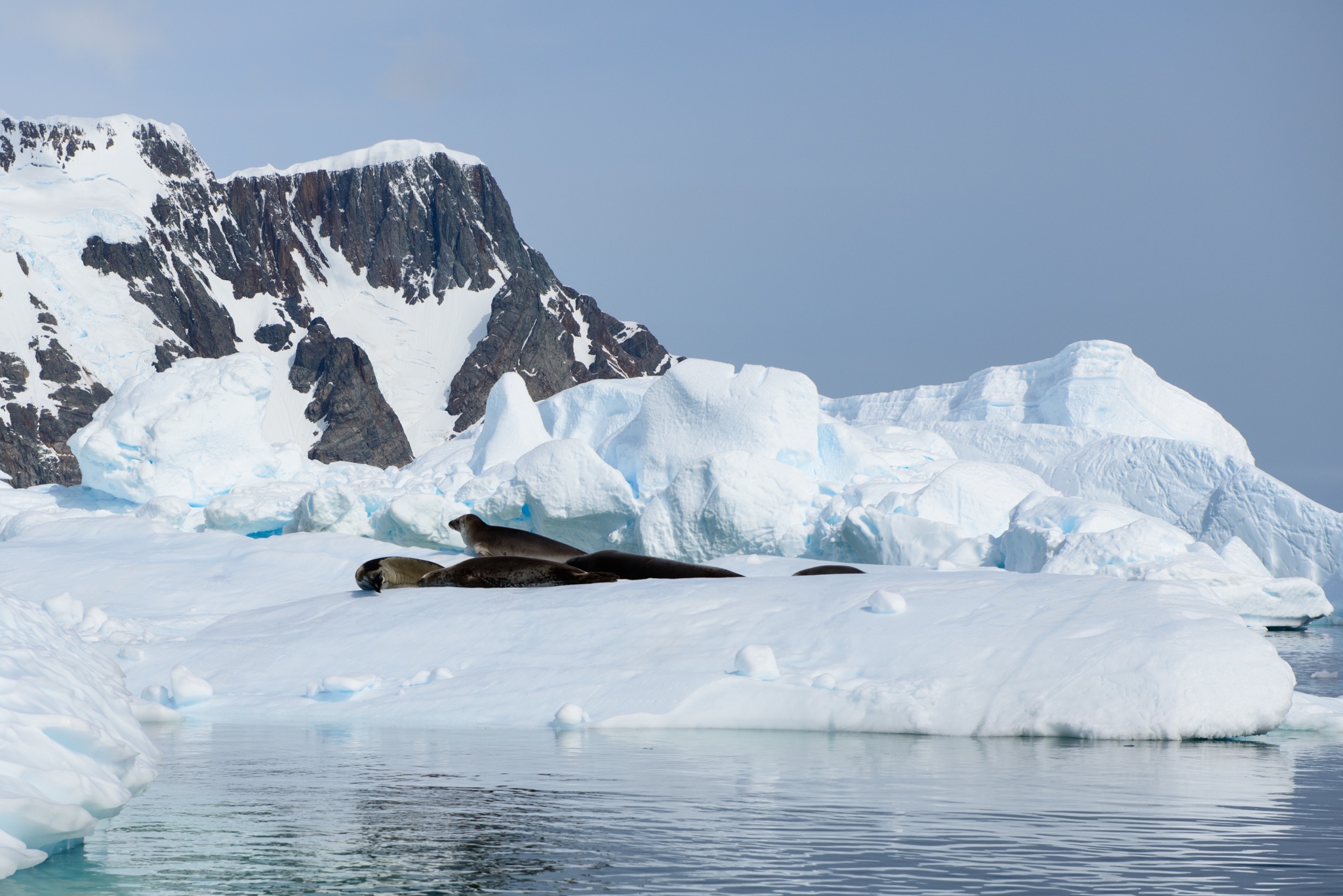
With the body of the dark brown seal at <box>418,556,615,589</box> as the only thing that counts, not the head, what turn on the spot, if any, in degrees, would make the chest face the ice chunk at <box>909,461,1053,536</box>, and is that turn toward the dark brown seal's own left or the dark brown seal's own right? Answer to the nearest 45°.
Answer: approximately 135° to the dark brown seal's own right

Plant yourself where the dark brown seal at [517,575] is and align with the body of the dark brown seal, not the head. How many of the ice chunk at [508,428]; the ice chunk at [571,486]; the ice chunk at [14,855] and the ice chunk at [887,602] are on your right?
2

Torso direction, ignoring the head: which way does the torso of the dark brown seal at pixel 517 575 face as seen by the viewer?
to the viewer's left

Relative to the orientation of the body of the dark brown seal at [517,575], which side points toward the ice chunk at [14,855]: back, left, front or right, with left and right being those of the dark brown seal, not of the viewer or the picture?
left

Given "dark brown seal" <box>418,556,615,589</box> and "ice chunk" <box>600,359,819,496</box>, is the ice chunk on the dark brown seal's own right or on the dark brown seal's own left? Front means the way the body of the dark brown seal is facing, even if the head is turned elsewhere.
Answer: on the dark brown seal's own right

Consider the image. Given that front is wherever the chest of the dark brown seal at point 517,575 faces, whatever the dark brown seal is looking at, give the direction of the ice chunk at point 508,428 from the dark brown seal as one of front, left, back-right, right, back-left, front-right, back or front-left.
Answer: right

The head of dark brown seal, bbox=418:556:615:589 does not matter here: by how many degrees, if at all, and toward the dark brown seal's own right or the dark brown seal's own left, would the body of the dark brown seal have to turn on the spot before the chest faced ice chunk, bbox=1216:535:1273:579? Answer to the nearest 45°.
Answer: approximately 135° to the dark brown seal's own right

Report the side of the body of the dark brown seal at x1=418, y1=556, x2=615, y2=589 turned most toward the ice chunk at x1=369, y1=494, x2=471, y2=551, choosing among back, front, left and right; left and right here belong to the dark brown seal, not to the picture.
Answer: right

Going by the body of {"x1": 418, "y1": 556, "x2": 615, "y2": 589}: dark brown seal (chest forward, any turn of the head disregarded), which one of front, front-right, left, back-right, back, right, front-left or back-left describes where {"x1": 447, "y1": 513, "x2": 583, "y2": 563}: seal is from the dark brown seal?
right

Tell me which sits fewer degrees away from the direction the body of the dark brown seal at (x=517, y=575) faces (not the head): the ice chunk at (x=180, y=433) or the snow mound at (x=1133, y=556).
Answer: the ice chunk
